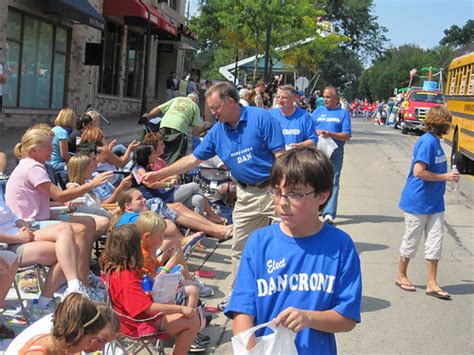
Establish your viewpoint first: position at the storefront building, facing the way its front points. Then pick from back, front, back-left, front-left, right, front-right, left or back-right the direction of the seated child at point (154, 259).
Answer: front-right

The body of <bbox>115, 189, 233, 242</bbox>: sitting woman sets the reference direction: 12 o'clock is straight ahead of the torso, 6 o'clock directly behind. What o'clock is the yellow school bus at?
The yellow school bus is roughly at 10 o'clock from the sitting woman.

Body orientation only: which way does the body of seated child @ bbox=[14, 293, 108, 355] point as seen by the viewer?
to the viewer's right

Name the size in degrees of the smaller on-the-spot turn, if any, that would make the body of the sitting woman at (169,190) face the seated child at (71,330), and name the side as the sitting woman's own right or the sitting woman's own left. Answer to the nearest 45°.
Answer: approximately 90° to the sitting woman's own right

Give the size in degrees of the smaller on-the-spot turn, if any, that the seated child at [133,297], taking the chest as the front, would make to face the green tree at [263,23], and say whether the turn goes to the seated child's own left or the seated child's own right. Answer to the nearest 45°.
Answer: approximately 90° to the seated child's own left

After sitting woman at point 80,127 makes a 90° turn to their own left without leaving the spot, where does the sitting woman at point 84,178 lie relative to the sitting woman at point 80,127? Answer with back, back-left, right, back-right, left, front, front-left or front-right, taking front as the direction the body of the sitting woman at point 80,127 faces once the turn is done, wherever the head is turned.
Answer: back

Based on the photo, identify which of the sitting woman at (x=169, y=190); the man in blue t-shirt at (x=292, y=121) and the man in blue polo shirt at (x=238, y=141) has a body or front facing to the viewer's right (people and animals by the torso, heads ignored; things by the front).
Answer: the sitting woman

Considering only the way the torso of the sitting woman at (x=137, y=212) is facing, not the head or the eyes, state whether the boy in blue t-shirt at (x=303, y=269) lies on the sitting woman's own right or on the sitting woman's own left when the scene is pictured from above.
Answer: on the sitting woman's own right

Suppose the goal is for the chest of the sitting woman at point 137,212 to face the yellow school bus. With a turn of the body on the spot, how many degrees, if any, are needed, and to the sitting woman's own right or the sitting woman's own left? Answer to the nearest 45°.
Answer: approximately 45° to the sitting woman's own left

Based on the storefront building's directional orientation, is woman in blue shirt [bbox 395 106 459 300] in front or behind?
in front

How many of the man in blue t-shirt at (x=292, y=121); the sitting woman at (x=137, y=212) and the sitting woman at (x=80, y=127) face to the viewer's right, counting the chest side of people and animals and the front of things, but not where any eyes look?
2

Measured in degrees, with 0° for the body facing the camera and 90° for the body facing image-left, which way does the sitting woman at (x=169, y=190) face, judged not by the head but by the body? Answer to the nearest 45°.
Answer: approximately 270°

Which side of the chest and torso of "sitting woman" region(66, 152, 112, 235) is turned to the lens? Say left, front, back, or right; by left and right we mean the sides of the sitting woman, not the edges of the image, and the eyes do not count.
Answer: right

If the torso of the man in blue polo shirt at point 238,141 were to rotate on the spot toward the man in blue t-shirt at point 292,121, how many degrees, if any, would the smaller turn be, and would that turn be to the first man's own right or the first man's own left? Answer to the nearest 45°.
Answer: approximately 135° to the first man's own right
